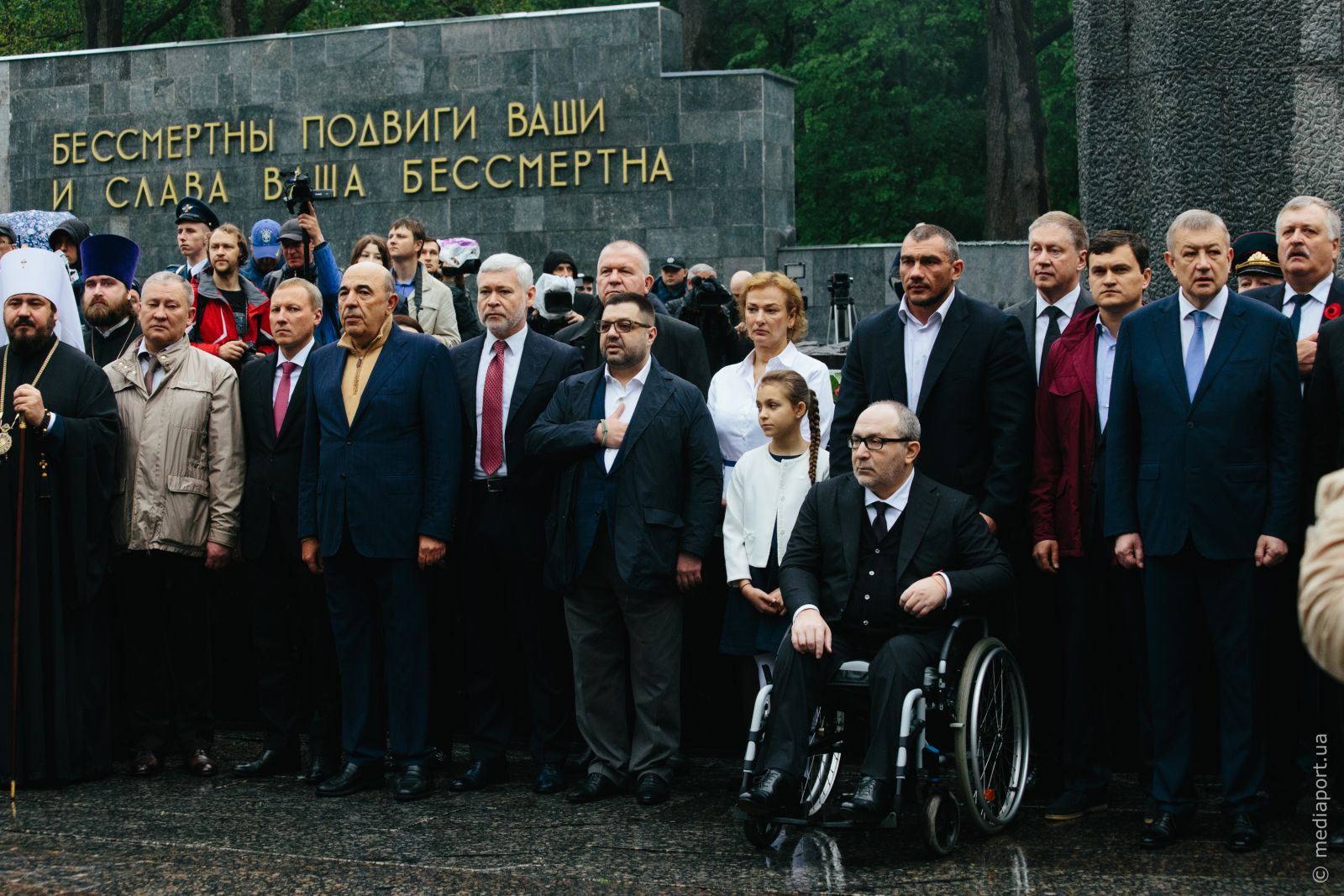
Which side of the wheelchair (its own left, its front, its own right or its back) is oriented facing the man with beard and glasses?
right

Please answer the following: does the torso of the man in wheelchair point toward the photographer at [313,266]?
no

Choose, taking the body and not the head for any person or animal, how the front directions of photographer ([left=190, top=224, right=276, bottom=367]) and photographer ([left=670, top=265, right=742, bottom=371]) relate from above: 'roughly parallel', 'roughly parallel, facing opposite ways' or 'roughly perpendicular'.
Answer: roughly parallel

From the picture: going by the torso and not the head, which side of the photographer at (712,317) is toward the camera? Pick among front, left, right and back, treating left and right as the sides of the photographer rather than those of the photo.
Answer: front

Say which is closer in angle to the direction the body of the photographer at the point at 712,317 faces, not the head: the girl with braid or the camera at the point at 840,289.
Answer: the girl with braid

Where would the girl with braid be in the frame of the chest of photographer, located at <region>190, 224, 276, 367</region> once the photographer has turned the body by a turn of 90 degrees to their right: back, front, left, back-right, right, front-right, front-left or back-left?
back-left

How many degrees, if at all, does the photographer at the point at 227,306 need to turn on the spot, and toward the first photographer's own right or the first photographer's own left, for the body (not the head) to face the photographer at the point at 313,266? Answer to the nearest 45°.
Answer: approximately 90° to the first photographer's own left

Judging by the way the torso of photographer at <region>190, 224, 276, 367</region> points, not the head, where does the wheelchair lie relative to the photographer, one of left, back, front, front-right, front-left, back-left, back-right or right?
front-left

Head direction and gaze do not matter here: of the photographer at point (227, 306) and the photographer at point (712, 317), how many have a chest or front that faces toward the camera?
2

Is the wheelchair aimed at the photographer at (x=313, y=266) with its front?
no

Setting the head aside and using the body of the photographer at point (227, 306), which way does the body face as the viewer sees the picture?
toward the camera

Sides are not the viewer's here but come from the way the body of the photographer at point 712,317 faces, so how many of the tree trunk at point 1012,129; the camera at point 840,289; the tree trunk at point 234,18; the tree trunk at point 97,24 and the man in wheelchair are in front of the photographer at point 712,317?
1

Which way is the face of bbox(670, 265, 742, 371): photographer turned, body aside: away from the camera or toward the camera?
toward the camera

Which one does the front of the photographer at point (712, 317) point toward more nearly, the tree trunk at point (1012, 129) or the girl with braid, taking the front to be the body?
the girl with braid

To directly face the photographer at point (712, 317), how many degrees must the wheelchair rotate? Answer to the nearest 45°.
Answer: approximately 135° to its right

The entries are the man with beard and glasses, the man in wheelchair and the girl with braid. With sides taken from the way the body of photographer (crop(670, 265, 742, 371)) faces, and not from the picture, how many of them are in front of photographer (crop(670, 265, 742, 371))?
3

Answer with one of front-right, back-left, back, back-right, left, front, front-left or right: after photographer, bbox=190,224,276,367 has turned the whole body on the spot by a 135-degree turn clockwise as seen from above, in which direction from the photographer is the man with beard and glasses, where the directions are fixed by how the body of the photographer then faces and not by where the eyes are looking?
back

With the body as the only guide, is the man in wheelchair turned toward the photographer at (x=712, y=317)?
no
